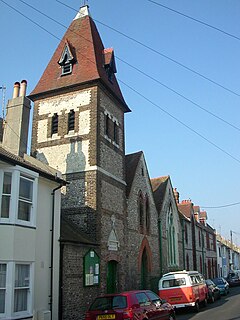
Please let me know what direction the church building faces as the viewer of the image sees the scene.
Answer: facing the viewer and to the right of the viewer

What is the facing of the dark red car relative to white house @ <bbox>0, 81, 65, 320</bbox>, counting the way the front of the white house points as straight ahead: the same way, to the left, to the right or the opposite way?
to the left

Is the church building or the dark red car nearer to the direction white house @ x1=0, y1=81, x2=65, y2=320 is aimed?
the dark red car

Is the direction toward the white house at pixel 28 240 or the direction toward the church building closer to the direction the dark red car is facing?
the church building

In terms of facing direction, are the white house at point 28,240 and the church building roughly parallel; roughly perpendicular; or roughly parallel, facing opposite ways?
roughly parallel

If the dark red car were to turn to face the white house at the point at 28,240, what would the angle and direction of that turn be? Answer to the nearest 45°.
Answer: approximately 90° to its left

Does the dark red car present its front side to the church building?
no

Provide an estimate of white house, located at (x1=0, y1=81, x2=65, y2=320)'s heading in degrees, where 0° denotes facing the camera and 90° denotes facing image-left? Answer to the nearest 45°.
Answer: approximately 315°

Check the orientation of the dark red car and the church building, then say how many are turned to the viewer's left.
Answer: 0

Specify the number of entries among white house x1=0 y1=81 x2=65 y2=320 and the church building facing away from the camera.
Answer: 0

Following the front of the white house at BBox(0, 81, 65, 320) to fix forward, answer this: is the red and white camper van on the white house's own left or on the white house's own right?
on the white house's own left

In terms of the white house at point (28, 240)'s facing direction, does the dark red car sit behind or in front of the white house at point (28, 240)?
in front
